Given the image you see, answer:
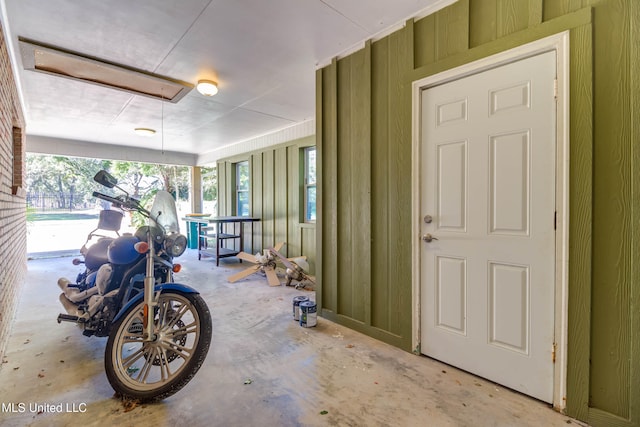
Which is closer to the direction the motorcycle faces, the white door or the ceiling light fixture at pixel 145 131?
the white door

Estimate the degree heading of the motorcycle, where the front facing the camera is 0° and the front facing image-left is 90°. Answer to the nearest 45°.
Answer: approximately 315°

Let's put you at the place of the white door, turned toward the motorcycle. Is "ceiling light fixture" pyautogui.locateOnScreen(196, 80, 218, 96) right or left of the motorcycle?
right

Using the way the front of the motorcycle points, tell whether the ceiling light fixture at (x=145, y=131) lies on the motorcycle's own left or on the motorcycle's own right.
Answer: on the motorcycle's own left

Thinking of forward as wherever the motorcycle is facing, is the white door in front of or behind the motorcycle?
in front
